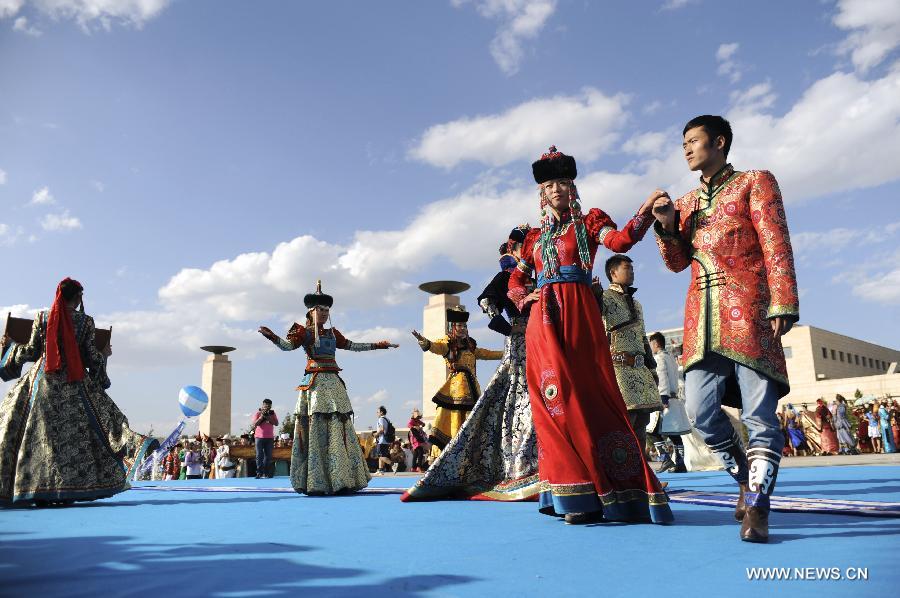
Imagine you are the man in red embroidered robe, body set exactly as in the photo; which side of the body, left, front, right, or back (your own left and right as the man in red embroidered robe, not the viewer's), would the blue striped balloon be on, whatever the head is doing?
right

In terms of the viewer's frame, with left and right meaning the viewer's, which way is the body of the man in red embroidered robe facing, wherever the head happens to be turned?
facing the viewer and to the left of the viewer

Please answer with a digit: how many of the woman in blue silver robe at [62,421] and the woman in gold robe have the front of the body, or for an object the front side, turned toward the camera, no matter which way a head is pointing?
1

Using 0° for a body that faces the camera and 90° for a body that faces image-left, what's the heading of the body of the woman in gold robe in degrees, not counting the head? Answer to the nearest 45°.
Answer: approximately 0°

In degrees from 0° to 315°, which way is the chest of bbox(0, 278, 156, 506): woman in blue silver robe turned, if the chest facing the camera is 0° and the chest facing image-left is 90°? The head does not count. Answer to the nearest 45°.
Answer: approximately 180°

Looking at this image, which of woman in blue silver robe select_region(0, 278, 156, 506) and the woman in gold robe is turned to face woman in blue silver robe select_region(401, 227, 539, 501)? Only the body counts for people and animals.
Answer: the woman in gold robe

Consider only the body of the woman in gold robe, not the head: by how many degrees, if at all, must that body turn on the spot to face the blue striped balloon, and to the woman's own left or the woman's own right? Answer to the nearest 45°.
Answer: approximately 135° to the woman's own right

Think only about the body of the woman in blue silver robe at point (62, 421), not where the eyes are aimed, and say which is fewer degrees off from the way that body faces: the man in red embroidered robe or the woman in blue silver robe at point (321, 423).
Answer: the woman in blue silver robe

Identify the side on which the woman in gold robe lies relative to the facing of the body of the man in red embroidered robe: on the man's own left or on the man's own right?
on the man's own right

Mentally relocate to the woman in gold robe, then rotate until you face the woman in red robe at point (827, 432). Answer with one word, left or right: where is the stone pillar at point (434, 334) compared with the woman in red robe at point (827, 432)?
left

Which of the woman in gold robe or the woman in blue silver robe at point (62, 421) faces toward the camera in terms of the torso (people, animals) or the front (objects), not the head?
the woman in gold robe
